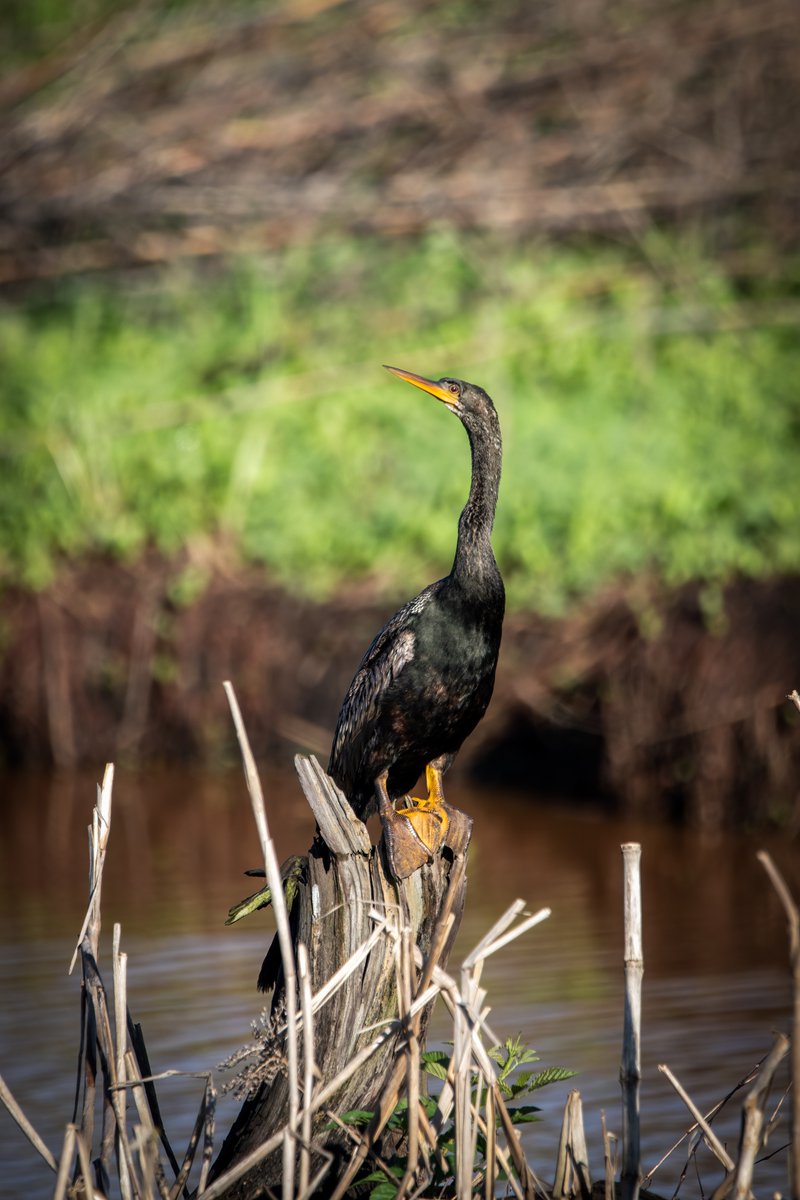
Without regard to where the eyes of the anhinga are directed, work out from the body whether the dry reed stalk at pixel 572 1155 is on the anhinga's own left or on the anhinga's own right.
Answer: on the anhinga's own right

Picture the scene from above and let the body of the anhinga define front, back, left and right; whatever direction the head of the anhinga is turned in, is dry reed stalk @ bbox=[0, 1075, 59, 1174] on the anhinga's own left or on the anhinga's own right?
on the anhinga's own right

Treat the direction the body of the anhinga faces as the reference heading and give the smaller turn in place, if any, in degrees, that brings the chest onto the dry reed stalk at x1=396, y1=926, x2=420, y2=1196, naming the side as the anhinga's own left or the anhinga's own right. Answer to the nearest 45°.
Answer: approximately 45° to the anhinga's own right

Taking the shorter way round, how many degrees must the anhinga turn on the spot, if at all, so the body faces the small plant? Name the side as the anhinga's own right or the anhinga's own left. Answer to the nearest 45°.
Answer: approximately 45° to the anhinga's own right

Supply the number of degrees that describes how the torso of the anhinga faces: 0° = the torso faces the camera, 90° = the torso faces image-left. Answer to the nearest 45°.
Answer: approximately 315°

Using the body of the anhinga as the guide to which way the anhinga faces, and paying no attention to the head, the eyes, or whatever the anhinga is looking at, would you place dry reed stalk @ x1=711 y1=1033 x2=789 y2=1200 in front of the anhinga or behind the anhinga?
in front

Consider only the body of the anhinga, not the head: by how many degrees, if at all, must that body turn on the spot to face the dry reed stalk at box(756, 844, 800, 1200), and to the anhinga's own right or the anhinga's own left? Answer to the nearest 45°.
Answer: approximately 45° to the anhinga's own right
